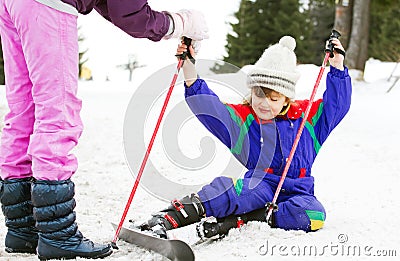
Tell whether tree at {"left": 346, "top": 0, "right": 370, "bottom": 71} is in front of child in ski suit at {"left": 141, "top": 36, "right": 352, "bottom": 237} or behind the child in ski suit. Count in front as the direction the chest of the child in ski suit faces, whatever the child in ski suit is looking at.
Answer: behind

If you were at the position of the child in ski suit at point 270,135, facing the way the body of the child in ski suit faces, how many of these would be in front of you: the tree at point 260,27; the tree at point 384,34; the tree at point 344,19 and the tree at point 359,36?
0

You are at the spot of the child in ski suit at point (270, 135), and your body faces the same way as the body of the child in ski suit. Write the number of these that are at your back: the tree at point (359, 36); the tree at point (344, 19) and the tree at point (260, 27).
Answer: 3

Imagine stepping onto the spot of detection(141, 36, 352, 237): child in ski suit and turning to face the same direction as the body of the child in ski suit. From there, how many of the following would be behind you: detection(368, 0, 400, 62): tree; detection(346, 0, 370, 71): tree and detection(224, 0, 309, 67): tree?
3

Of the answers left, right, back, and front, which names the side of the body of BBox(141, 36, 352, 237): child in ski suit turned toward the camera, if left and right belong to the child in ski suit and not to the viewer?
front

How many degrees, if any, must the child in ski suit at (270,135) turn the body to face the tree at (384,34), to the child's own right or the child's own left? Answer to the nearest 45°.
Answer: approximately 180°

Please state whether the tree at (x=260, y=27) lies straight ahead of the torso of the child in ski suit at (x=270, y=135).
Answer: no

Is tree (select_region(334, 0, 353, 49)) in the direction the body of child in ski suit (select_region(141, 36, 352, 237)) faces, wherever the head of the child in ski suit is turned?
no
